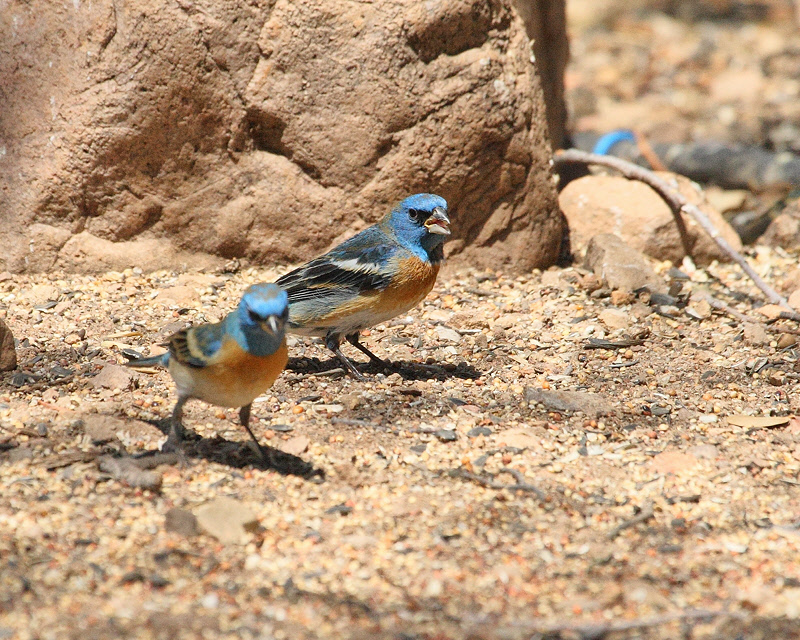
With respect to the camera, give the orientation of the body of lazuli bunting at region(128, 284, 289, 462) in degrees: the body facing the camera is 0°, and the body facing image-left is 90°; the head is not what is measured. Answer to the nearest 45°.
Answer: approximately 315°

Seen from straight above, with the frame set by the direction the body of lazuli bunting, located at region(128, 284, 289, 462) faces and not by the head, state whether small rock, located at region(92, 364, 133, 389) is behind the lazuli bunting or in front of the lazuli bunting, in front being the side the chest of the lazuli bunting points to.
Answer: behind

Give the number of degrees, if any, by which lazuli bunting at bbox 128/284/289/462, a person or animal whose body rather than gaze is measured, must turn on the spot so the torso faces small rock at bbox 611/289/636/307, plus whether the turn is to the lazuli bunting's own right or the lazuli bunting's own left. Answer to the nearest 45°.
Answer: approximately 90° to the lazuli bunting's own left

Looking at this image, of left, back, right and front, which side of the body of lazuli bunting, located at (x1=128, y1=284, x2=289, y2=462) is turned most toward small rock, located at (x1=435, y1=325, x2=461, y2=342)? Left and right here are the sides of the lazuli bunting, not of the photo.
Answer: left

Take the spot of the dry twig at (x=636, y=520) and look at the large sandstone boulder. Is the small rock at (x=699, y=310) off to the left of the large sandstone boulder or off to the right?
right

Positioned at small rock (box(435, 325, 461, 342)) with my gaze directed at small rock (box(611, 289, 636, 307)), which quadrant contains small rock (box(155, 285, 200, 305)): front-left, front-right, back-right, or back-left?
back-left

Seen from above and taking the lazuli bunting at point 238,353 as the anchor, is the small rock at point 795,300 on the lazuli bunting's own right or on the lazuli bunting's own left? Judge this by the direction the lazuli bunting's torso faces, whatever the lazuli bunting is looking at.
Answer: on the lazuli bunting's own left

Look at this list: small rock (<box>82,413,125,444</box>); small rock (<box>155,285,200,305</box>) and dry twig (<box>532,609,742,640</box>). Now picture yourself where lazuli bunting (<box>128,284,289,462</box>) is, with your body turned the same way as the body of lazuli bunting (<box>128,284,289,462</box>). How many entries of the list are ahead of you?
1

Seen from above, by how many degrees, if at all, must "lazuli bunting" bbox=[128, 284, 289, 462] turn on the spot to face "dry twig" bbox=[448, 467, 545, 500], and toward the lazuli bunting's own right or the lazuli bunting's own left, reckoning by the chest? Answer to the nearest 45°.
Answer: approximately 45° to the lazuli bunting's own left

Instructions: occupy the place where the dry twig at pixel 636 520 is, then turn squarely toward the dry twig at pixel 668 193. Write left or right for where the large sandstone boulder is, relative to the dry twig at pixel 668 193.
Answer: left

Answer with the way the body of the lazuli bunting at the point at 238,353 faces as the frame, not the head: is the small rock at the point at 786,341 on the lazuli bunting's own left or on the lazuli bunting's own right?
on the lazuli bunting's own left

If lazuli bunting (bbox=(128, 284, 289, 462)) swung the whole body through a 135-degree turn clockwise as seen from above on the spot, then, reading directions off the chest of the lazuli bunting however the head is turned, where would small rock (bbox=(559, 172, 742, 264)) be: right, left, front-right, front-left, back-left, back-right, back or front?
back-right

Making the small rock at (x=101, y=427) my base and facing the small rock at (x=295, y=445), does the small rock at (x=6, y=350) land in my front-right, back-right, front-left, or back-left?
back-left
